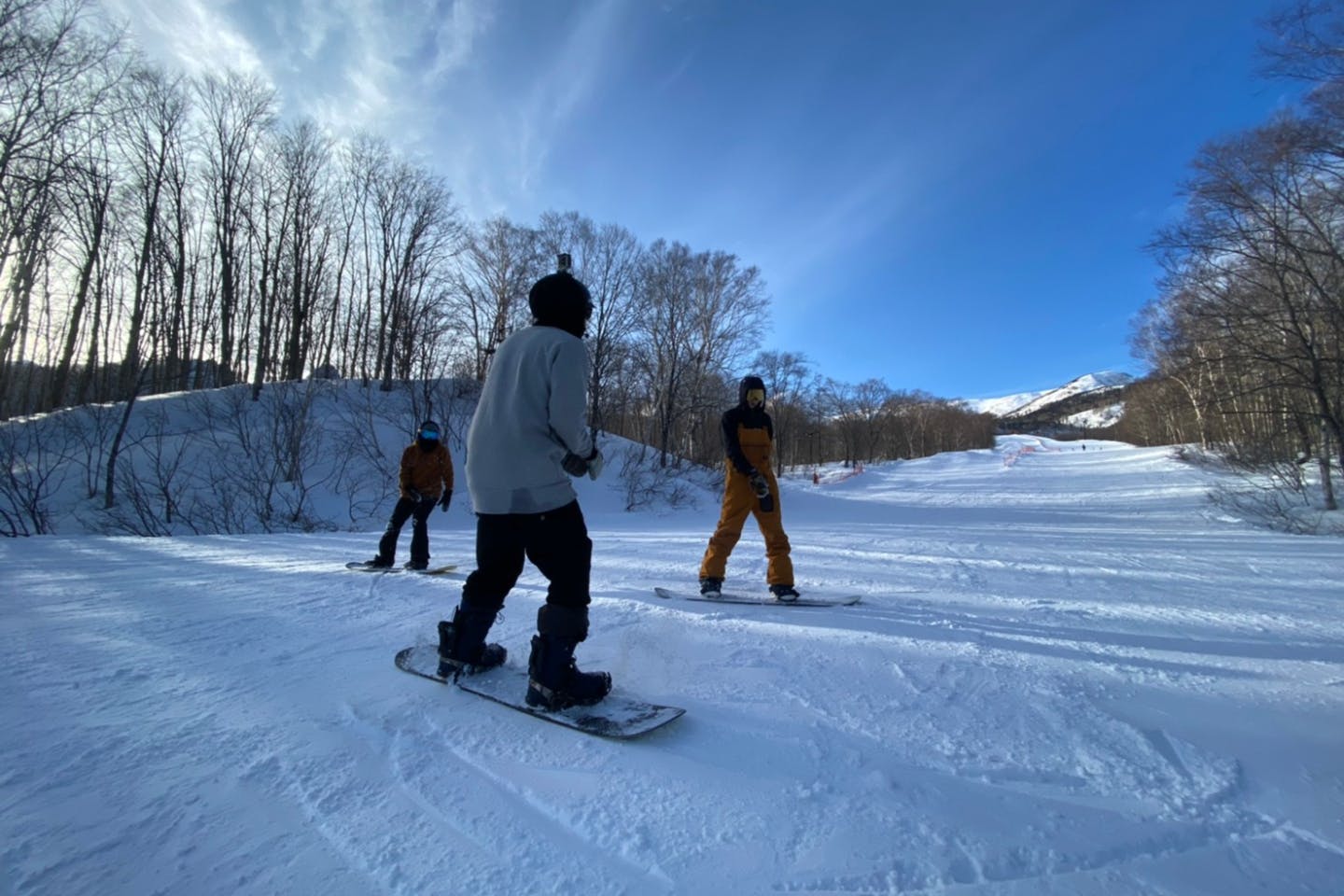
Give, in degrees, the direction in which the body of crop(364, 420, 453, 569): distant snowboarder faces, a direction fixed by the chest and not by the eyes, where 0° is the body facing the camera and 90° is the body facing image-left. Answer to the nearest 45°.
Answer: approximately 0°

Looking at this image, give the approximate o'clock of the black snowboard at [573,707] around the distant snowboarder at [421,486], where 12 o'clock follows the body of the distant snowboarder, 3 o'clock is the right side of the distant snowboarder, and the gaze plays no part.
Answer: The black snowboard is roughly at 12 o'clock from the distant snowboarder.

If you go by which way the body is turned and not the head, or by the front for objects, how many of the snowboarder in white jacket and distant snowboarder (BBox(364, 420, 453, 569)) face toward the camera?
1

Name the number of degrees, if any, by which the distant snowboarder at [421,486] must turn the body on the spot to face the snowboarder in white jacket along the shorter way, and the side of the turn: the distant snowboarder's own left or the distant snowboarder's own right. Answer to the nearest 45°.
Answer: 0° — they already face them

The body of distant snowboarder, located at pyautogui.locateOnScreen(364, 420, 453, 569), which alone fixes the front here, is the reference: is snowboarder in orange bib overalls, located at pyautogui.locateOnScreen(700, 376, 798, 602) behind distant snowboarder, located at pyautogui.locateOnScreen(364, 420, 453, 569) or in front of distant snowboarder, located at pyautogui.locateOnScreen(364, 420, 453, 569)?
in front

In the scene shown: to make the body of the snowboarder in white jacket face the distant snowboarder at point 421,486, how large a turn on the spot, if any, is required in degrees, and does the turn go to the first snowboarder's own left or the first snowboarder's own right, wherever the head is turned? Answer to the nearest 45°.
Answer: approximately 45° to the first snowboarder's own left

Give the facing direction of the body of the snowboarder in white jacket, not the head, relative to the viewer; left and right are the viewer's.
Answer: facing away from the viewer and to the right of the viewer
